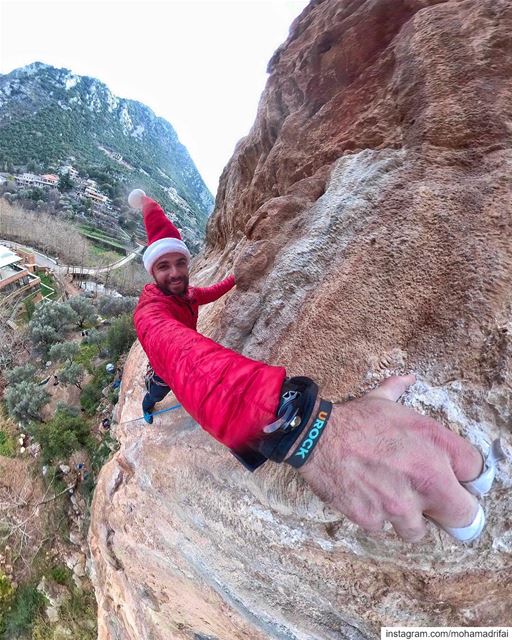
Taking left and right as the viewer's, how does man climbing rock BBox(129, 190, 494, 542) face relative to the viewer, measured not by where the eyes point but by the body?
facing the viewer and to the right of the viewer
